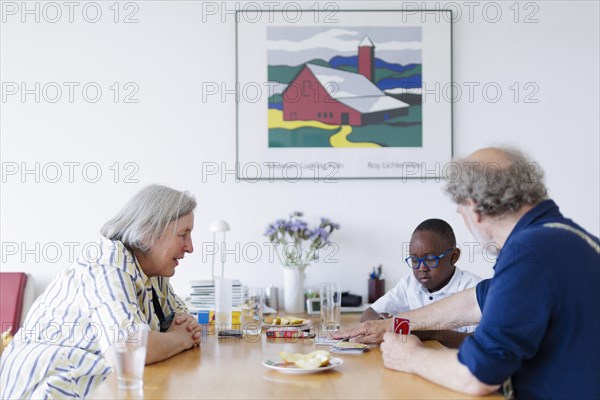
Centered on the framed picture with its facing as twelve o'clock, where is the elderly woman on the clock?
The elderly woman is roughly at 1 o'clock from the framed picture.

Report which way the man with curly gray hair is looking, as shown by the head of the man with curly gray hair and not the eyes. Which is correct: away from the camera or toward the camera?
away from the camera

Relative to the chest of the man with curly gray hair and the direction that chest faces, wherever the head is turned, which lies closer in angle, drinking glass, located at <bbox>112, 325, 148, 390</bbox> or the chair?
the chair

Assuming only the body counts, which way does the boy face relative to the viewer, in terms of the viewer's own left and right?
facing the viewer and to the left of the viewer

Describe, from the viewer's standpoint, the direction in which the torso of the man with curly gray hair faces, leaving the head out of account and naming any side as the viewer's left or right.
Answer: facing away from the viewer and to the left of the viewer

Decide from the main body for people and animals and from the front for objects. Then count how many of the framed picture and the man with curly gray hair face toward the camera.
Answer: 1

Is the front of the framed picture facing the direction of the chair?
no

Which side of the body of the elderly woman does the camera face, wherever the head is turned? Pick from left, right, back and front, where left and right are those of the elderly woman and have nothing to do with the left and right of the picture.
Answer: right

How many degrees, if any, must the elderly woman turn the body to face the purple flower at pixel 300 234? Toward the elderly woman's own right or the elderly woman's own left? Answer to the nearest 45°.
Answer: approximately 45° to the elderly woman's own left

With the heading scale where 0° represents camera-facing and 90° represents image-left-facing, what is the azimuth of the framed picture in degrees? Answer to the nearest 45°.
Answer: approximately 0°

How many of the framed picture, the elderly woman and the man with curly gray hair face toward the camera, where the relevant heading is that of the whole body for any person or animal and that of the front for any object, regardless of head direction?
1

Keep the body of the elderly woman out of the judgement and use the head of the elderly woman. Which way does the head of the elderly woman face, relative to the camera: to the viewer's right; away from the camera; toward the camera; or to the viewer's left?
to the viewer's right

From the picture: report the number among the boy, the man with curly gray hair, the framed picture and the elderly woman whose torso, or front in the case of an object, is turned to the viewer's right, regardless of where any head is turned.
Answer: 1
